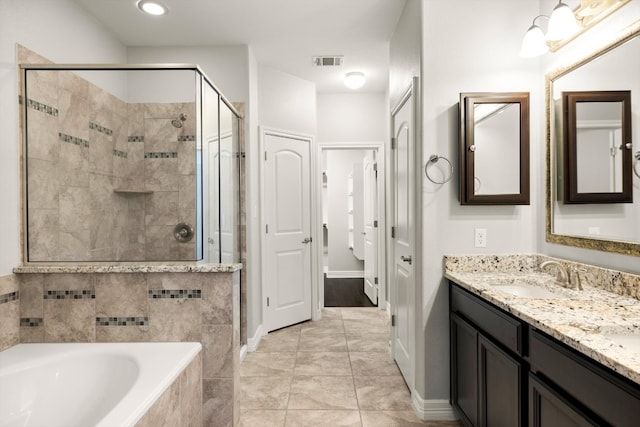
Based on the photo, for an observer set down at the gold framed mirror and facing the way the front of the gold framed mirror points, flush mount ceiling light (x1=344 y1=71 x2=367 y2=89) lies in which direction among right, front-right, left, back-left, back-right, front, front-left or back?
right

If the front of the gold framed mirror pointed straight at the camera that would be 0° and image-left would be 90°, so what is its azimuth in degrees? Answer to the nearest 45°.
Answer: approximately 45°

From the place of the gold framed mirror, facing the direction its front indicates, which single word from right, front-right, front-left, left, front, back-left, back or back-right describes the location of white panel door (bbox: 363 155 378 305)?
right
